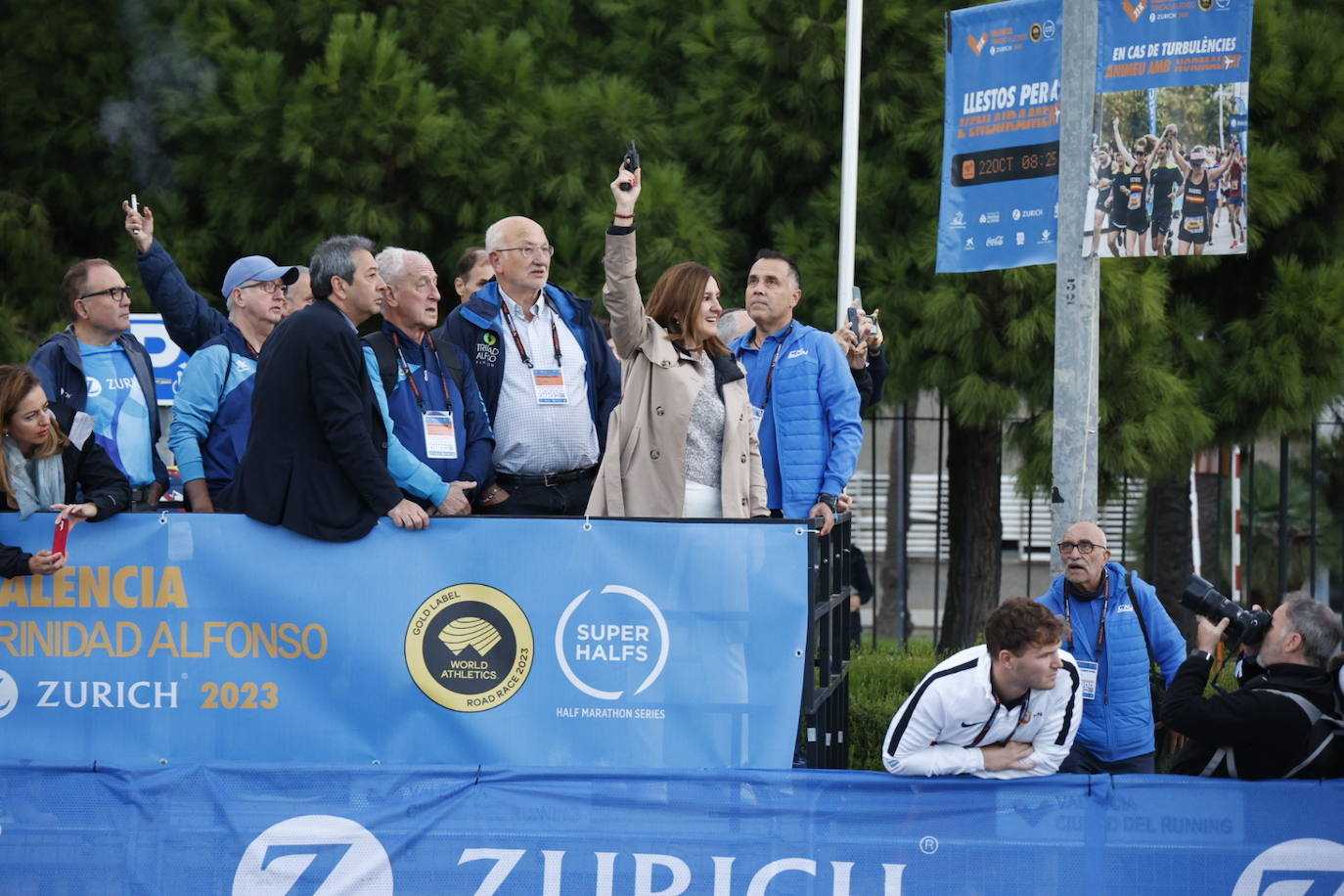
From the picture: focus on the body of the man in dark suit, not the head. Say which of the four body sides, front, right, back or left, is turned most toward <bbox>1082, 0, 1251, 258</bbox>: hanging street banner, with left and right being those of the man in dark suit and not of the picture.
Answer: front

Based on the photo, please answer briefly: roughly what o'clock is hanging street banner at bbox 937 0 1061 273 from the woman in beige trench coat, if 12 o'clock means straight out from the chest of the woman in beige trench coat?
The hanging street banner is roughly at 9 o'clock from the woman in beige trench coat.

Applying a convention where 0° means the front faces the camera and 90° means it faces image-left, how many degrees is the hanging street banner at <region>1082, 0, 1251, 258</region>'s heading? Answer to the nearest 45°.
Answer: approximately 0°

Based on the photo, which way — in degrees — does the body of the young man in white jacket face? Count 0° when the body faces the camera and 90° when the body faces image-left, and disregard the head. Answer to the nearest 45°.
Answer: approximately 315°

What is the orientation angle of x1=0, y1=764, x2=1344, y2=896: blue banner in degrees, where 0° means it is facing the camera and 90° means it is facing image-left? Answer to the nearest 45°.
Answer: approximately 0°

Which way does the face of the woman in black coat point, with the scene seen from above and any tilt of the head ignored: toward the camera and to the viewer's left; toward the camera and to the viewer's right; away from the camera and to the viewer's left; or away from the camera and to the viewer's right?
toward the camera and to the viewer's right

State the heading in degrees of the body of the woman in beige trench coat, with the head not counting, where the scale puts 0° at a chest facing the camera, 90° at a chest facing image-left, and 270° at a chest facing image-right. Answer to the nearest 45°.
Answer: approximately 315°
